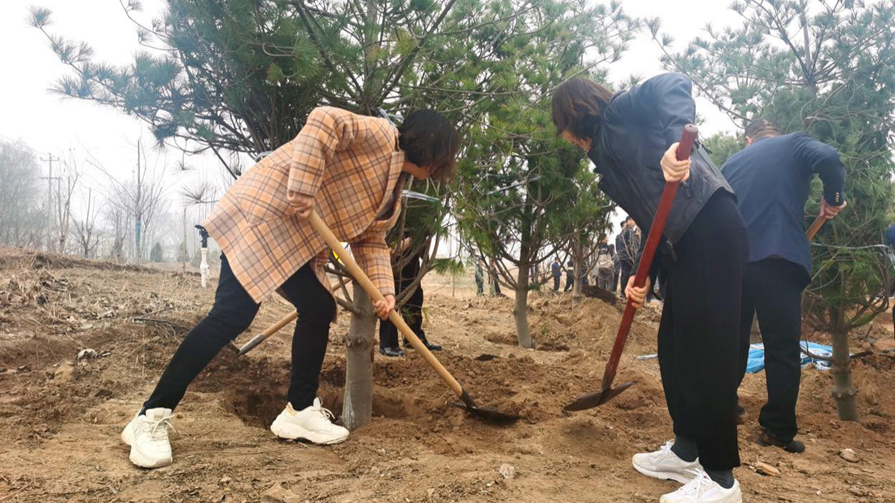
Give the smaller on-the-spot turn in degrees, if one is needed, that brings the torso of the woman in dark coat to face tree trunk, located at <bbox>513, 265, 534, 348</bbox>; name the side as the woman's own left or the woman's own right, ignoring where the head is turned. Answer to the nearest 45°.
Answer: approximately 90° to the woman's own right

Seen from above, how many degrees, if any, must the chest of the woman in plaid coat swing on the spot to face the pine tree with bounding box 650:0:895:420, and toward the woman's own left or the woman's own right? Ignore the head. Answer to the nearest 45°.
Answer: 0° — they already face it

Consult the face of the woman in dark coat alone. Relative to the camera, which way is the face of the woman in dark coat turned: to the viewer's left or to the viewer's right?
to the viewer's left

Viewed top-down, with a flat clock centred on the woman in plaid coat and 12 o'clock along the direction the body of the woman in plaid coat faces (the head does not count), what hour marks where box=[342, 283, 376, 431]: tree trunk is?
The tree trunk is roughly at 10 o'clock from the woman in plaid coat.

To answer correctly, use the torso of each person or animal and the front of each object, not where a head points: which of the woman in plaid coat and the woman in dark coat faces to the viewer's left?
the woman in dark coat

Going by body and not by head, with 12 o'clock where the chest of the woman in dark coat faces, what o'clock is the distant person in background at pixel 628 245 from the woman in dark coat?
The distant person in background is roughly at 3 o'clock from the woman in dark coat.

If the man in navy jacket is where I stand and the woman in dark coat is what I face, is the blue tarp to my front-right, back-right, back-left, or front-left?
back-right

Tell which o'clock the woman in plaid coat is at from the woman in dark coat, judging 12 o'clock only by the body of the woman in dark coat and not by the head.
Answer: The woman in plaid coat is roughly at 12 o'clock from the woman in dark coat.

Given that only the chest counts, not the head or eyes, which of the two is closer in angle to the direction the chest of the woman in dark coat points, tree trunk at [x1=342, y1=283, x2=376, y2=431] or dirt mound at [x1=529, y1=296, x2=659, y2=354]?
the tree trunk

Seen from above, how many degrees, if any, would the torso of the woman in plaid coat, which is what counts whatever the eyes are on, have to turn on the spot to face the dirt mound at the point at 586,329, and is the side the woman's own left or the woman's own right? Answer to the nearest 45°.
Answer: approximately 45° to the woman's own left

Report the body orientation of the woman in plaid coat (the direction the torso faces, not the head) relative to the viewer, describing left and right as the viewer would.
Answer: facing to the right of the viewer

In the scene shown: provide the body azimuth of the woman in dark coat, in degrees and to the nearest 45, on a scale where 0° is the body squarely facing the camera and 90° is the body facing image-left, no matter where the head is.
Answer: approximately 90°

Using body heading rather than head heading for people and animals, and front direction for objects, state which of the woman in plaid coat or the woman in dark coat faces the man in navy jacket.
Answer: the woman in plaid coat
